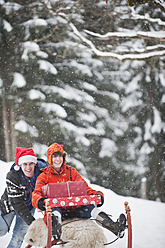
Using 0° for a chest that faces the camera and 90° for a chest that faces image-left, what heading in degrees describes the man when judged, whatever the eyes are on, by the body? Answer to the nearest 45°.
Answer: approximately 315°

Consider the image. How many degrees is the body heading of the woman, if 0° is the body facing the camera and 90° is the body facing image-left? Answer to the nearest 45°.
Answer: approximately 0°
